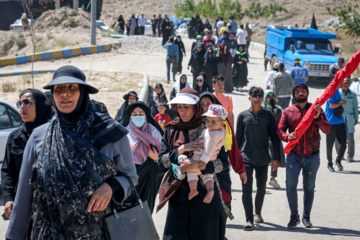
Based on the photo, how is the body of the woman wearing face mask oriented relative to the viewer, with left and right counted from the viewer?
facing the viewer

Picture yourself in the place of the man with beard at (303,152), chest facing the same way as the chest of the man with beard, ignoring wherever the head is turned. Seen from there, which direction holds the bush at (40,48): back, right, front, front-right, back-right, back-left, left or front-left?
back-right

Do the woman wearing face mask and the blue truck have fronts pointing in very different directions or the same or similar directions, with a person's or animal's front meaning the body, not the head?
same or similar directions

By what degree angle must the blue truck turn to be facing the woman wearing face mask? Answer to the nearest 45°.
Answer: approximately 45° to its right

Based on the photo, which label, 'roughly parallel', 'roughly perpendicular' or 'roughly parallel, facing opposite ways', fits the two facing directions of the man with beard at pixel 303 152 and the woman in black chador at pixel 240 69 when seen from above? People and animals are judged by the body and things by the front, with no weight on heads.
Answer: roughly parallel

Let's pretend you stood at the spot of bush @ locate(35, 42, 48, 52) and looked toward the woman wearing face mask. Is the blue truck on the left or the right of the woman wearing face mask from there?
left

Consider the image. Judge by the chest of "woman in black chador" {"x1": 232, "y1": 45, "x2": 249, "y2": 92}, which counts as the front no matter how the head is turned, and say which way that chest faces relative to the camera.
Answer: toward the camera

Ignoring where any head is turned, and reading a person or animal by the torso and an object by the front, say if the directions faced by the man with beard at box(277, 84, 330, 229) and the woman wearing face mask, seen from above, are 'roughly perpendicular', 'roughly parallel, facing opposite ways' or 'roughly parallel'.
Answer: roughly parallel

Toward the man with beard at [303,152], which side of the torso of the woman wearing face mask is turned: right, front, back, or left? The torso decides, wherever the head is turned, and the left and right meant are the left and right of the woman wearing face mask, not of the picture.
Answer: left

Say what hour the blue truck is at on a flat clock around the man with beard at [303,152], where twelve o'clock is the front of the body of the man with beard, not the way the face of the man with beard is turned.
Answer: The blue truck is roughly at 6 o'clock from the man with beard.

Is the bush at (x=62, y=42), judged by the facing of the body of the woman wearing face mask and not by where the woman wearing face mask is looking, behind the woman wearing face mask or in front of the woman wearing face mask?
behind

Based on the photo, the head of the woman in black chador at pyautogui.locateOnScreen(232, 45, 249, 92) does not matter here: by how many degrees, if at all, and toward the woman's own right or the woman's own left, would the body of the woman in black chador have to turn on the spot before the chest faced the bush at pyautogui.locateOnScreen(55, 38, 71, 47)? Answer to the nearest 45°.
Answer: approximately 135° to the woman's own right

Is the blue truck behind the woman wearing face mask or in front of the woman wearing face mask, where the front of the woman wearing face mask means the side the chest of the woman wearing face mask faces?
behind

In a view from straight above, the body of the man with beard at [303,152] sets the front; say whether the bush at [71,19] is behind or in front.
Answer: behind

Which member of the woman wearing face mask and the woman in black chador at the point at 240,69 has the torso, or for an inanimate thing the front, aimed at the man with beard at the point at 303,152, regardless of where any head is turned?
the woman in black chador
